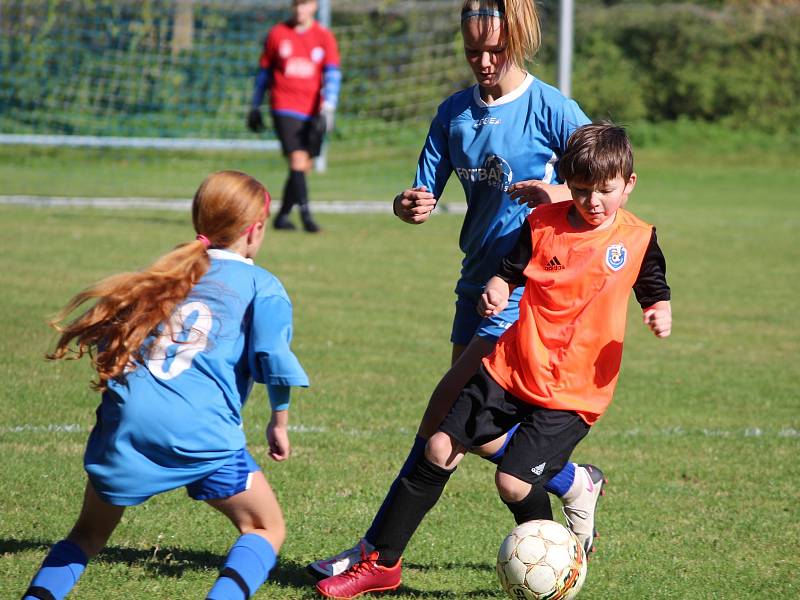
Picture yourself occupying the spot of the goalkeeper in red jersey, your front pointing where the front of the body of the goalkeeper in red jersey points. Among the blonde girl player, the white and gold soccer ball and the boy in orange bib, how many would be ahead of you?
3

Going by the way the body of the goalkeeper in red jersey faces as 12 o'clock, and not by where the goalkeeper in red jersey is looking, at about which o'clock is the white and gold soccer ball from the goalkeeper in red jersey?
The white and gold soccer ball is roughly at 12 o'clock from the goalkeeper in red jersey.

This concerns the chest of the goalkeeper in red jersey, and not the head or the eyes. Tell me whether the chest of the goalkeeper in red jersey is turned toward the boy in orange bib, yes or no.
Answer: yes

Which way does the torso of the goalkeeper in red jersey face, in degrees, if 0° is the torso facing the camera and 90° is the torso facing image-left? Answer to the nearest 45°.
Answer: approximately 0°

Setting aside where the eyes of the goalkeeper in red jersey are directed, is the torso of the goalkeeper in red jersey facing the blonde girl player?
yes
